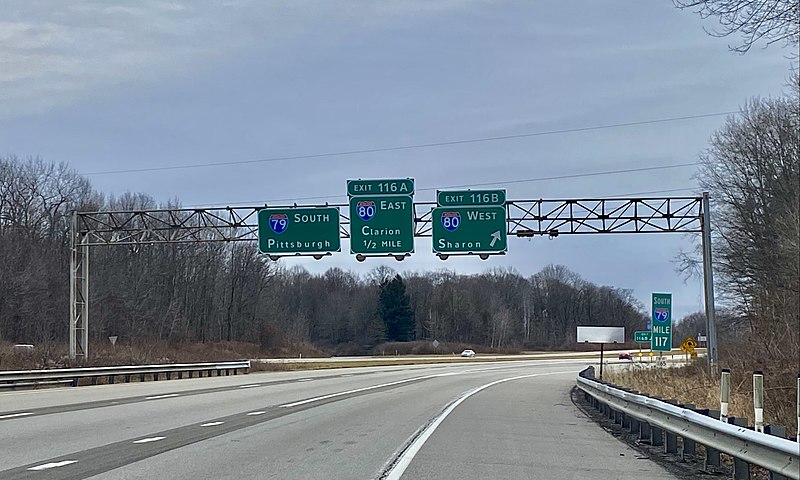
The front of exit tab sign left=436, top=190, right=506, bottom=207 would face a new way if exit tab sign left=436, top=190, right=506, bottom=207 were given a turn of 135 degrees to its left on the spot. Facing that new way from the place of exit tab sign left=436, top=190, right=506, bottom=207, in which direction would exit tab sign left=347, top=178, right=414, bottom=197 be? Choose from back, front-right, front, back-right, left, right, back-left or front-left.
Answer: back-left

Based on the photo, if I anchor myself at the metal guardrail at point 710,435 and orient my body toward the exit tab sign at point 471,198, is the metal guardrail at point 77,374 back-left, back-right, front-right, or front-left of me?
front-left

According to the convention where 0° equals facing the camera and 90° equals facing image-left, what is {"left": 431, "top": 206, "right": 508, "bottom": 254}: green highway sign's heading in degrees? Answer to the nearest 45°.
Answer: approximately 0°

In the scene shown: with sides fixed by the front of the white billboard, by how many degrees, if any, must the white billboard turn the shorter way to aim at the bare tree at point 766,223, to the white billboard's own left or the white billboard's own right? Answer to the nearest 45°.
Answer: approximately 45° to the white billboard's own left

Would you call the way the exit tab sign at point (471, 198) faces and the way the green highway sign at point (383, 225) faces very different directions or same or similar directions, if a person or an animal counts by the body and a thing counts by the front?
same or similar directions

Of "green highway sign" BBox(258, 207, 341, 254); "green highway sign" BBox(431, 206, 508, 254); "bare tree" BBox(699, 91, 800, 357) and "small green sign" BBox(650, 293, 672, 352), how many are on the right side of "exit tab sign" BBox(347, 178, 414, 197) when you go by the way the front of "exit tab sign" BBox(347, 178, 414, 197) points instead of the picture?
1

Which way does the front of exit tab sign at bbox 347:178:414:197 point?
toward the camera

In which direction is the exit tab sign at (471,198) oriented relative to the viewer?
toward the camera

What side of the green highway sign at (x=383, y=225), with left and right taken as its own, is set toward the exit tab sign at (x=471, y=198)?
left
